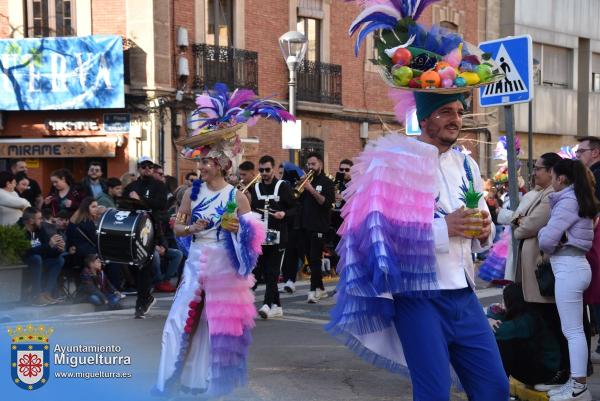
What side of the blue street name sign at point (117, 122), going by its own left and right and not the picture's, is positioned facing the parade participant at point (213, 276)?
front

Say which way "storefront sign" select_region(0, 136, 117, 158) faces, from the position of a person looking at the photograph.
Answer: facing the viewer

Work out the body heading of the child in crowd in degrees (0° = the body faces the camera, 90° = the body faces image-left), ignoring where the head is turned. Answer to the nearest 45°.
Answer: approximately 315°

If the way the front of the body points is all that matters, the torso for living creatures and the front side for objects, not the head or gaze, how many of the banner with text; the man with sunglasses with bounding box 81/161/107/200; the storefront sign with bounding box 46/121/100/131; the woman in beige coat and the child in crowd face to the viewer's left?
1

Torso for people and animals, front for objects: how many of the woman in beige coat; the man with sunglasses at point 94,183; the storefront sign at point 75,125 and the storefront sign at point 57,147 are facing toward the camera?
3

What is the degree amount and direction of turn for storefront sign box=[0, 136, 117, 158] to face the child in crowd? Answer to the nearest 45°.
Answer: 0° — it already faces them

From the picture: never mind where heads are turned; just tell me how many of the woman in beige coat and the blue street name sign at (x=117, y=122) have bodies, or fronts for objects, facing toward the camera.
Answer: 1

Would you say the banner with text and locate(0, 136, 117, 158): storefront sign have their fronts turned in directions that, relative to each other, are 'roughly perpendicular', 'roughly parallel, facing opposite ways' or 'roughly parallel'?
roughly parallel

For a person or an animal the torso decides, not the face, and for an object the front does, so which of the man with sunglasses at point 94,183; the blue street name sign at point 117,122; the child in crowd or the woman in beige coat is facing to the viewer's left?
the woman in beige coat

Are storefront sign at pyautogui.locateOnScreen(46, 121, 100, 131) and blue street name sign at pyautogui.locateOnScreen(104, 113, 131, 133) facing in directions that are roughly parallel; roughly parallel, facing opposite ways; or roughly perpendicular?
roughly parallel

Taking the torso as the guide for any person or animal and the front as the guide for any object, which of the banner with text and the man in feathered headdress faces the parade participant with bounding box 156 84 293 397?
the banner with text

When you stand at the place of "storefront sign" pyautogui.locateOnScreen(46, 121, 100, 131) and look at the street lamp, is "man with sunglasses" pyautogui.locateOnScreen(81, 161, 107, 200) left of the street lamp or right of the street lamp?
right

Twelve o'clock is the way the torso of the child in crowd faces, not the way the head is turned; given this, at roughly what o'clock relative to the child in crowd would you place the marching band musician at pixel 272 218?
The marching band musician is roughly at 11 o'clock from the child in crowd.
